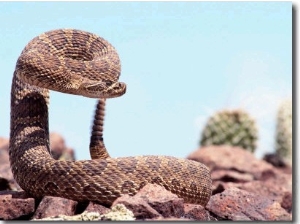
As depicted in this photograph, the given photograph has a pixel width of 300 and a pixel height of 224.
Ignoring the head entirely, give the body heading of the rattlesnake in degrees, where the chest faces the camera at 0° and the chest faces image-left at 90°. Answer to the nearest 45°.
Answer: approximately 270°

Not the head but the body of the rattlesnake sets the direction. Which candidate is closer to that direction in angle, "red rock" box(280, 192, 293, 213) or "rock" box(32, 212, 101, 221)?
the red rock

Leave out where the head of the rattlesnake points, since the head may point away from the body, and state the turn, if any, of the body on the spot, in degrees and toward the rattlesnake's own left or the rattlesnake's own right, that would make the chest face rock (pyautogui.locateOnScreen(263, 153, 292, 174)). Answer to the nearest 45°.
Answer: approximately 45° to the rattlesnake's own left

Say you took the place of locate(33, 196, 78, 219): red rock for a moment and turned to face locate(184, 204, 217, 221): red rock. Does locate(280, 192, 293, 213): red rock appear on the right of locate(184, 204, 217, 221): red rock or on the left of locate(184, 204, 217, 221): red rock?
left
